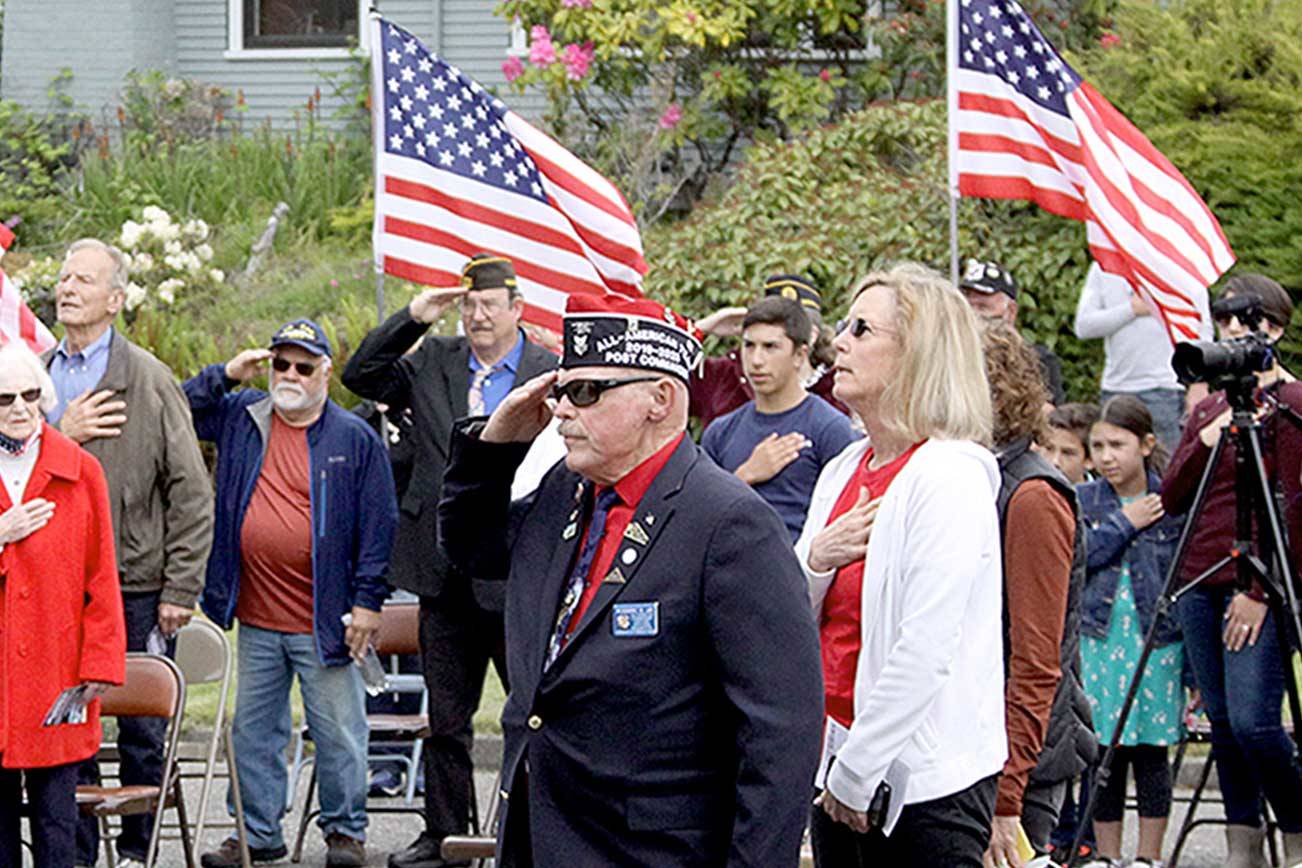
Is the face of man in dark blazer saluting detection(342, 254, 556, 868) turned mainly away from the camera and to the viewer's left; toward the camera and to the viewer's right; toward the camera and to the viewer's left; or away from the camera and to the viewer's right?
toward the camera and to the viewer's left

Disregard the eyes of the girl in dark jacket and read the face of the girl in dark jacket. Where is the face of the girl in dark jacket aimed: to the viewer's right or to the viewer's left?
to the viewer's left

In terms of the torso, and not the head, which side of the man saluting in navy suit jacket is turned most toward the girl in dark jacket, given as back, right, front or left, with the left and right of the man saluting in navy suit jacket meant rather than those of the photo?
back

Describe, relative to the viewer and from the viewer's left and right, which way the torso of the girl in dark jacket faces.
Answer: facing the viewer and to the left of the viewer

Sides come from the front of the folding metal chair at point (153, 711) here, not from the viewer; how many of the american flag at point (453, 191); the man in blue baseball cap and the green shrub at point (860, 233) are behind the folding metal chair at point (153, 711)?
3

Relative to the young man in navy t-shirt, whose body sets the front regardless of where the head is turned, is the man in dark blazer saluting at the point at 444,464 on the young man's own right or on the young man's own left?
on the young man's own right

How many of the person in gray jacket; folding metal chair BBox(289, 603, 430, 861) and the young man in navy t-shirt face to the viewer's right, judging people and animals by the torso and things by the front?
0

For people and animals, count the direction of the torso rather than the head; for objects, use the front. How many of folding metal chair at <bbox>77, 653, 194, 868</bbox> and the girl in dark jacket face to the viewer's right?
0

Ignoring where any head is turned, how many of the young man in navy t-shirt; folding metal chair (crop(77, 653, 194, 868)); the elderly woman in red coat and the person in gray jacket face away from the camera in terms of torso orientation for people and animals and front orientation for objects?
0

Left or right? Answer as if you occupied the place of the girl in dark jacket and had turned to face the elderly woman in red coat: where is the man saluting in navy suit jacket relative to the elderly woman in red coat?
left
